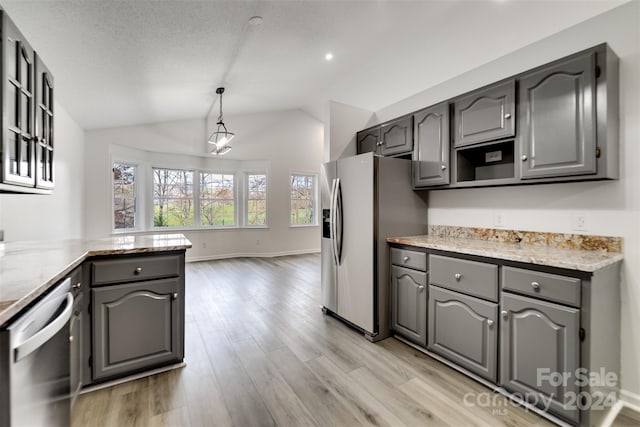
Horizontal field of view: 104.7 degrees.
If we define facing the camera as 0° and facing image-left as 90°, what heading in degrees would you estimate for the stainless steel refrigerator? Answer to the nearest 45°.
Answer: approximately 45°

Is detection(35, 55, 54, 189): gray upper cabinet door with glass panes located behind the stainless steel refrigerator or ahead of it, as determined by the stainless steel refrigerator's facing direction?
ahead

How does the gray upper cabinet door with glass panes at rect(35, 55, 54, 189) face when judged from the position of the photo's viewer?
facing to the right of the viewer

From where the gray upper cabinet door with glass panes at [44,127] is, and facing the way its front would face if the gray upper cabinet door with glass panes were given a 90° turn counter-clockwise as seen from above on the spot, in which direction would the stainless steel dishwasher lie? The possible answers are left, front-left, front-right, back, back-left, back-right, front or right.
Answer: back

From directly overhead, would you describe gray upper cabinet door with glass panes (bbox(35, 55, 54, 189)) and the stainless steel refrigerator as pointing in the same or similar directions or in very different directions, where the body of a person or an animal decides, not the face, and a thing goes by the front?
very different directions
